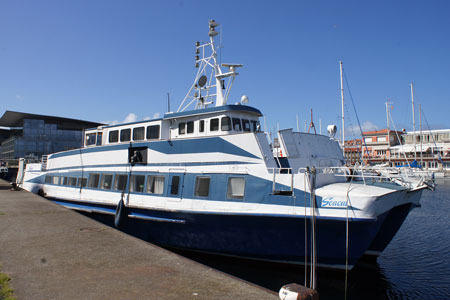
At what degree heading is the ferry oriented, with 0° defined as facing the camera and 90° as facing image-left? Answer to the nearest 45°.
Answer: approximately 315°
